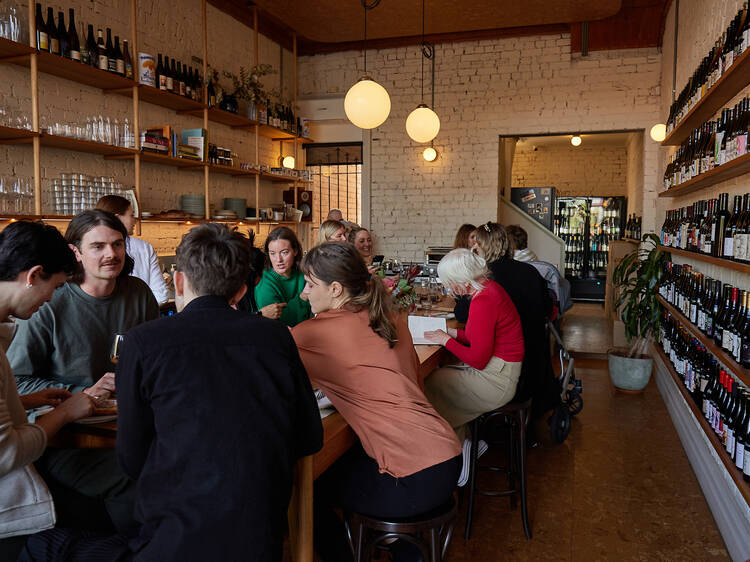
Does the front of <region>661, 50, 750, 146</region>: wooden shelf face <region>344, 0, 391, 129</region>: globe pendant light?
yes

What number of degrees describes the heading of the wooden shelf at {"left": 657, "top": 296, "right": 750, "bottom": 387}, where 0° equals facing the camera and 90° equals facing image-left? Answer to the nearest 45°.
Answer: approximately 90°

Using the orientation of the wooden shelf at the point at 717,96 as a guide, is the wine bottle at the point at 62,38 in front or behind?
in front

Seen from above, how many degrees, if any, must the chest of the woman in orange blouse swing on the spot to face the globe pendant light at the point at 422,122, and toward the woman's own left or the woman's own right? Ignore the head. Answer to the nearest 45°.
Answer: approximately 45° to the woman's own right

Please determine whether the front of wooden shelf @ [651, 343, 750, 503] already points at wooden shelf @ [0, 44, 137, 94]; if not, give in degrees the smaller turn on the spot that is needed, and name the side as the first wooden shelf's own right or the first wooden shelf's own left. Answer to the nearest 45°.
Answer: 0° — it already faces it

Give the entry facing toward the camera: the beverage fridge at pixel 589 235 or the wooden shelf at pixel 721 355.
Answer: the beverage fridge

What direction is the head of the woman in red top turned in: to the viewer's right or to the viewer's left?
to the viewer's left

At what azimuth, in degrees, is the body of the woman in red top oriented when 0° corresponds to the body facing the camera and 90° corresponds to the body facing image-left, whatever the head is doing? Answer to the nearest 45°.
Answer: approximately 90°

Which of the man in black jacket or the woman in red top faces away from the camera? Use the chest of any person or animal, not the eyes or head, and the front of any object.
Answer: the man in black jacket

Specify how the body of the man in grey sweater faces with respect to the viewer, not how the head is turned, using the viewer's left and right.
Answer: facing the viewer and to the right of the viewer

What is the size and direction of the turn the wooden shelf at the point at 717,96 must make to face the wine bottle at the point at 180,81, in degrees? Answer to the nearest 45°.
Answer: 0° — it already faces it

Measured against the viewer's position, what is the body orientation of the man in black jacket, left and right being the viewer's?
facing away from the viewer

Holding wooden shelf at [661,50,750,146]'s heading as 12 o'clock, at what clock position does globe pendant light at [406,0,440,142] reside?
The globe pendant light is roughly at 1 o'clock from the wooden shelf.

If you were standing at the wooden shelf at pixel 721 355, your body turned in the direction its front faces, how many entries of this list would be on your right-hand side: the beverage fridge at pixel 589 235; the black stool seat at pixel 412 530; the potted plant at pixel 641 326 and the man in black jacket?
2

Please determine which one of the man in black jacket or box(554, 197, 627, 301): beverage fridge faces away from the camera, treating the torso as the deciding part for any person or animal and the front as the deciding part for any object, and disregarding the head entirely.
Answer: the man in black jacket

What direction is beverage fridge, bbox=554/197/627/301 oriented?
toward the camera

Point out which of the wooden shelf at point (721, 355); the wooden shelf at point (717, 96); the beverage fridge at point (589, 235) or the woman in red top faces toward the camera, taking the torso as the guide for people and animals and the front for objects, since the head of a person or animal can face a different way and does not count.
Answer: the beverage fridge

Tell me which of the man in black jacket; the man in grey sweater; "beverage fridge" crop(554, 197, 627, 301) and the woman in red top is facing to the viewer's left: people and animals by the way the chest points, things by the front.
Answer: the woman in red top

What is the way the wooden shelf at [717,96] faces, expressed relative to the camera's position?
facing to the left of the viewer

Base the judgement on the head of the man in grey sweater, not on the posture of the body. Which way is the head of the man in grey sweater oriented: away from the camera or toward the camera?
toward the camera

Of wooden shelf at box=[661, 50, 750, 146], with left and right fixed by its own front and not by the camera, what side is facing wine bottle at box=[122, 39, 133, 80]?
front
